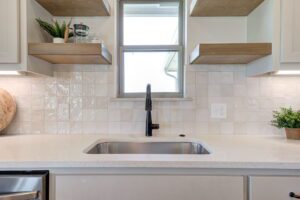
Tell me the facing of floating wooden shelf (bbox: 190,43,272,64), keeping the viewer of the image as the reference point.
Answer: facing the viewer

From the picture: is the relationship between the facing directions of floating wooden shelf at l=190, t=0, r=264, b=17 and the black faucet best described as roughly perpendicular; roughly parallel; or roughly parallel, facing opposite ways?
roughly parallel

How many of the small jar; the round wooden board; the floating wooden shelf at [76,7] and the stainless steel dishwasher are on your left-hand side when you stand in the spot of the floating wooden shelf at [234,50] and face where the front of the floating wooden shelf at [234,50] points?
0

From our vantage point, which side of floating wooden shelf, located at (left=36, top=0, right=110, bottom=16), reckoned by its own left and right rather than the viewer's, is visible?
front

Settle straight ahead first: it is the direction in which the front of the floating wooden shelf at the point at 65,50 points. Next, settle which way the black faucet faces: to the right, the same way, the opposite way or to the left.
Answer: the same way

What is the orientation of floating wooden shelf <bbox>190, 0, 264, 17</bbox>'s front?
toward the camera

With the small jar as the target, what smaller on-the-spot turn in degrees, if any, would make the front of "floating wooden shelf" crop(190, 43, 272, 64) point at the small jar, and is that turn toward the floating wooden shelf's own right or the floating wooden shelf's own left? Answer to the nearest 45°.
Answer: approximately 90° to the floating wooden shelf's own right

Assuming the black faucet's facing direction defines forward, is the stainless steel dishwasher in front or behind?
in front

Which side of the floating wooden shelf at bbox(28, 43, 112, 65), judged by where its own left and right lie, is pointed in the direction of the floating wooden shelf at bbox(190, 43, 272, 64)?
left

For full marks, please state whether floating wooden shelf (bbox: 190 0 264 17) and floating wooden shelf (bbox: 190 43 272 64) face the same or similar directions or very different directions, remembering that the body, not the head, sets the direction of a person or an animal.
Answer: same or similar directions

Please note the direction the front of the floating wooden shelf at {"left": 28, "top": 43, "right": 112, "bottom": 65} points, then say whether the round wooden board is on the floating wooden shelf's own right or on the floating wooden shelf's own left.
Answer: on the floating wooden shelf's own right

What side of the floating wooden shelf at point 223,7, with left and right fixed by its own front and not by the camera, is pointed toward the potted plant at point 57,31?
right

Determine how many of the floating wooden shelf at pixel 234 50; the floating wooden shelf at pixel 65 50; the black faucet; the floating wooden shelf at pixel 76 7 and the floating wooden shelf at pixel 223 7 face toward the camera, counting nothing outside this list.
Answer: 5

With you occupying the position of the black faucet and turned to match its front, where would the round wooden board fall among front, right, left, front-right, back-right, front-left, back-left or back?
right

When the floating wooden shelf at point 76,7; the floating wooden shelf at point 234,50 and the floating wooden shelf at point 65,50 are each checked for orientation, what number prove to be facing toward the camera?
3

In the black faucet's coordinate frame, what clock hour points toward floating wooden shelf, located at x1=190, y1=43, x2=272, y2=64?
The floating wooden shelf is roughly at 10 o'clock from the black faucet.
